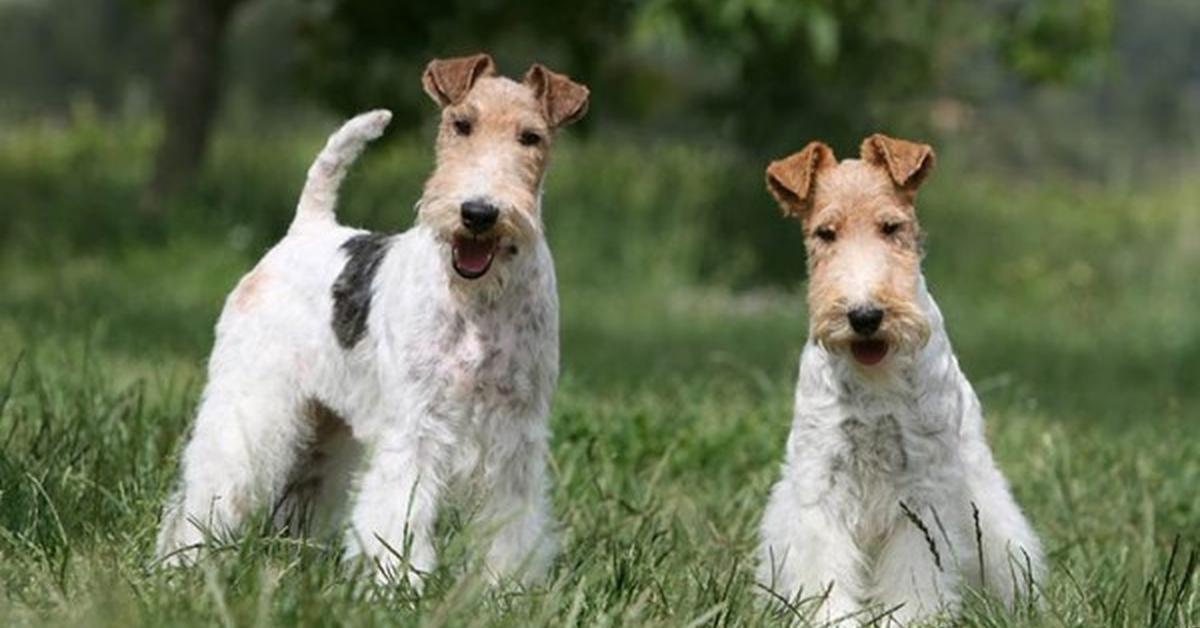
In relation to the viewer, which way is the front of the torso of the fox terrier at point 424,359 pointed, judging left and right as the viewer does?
facing the viewer and to the right of the viewer

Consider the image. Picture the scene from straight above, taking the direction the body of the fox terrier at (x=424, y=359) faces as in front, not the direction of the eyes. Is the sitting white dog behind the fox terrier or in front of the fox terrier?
in front

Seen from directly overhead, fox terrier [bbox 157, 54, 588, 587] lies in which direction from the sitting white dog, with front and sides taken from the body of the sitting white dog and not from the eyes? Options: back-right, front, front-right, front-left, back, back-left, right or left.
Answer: right

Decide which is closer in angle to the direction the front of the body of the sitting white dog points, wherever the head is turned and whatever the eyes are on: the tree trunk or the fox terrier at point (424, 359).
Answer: the fox terrier

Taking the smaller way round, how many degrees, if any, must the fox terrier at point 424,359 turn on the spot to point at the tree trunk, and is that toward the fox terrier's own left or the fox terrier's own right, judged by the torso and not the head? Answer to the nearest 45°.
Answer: approximately 135° to the fox terrier's own left

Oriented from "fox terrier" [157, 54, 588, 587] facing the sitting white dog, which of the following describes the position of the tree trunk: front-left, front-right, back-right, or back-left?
back-left

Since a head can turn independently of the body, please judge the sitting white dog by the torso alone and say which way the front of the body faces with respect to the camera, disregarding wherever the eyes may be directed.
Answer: toward the camera

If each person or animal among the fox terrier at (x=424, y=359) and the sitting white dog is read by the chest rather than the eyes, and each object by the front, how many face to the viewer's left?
0
